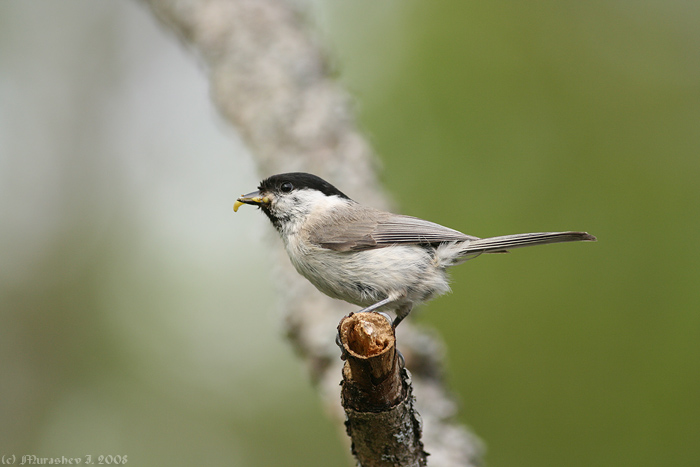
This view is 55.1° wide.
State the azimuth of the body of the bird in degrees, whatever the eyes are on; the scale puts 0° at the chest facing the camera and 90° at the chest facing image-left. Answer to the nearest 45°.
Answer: approximately 90°
